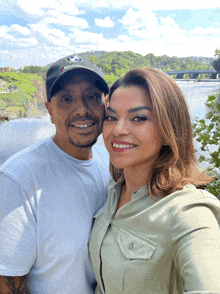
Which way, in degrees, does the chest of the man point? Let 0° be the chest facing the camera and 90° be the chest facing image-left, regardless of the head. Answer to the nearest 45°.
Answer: approximately 315°

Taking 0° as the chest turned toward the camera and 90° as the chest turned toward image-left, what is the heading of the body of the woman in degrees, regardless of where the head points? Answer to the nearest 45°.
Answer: approximately 45°

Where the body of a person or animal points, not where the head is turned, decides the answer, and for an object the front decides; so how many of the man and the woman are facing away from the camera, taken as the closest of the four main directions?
0
